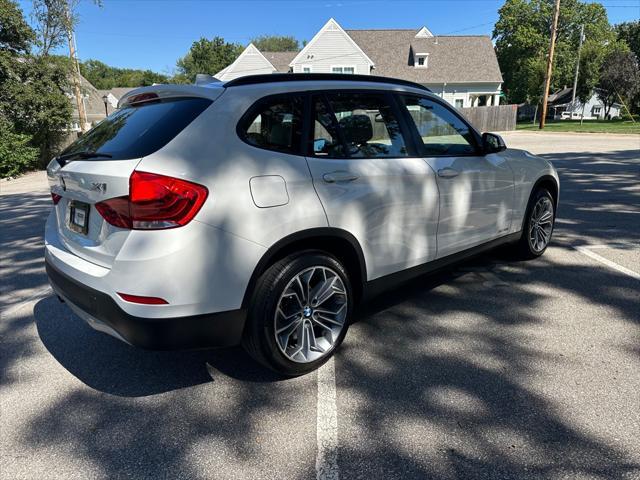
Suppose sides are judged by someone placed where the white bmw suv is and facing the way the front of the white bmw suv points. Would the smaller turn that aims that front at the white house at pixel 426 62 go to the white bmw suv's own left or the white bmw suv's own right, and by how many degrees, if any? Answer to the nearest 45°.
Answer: approximately 45° to the white bmw suv's own left

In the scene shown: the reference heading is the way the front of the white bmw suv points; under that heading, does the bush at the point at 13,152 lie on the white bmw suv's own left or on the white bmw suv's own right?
on the white bmw suv's own left

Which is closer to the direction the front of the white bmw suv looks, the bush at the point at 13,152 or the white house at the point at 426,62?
the white house

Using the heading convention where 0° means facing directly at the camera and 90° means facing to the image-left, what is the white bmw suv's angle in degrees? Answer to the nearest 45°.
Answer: approximately 225°

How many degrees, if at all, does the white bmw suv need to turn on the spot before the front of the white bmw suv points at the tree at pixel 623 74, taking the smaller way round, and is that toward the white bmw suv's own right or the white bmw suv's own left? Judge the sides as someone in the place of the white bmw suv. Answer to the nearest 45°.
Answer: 0° — it already faces it

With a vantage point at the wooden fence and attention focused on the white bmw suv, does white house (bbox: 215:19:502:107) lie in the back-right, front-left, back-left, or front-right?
back-right

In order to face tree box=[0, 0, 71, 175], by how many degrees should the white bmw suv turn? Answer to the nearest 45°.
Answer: approximately 90° to its left

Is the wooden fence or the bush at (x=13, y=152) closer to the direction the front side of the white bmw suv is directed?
the wooden fence
